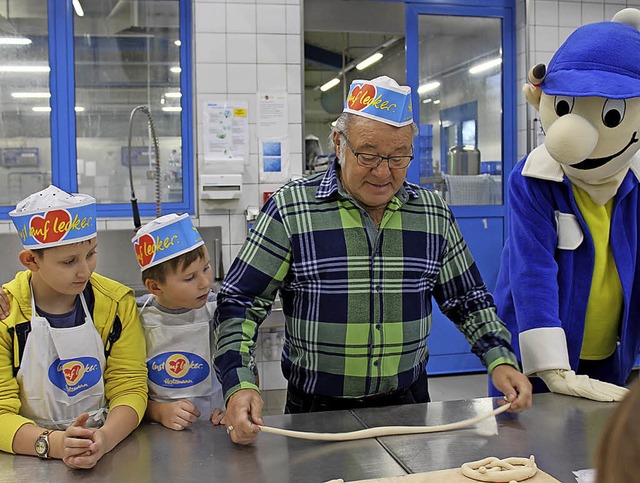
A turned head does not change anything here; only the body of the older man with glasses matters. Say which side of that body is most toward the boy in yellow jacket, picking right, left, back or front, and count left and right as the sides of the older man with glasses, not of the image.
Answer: right

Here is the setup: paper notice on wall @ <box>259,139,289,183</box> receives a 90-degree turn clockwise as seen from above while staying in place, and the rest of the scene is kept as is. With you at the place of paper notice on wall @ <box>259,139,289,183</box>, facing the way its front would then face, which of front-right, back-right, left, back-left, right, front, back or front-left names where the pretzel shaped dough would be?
left

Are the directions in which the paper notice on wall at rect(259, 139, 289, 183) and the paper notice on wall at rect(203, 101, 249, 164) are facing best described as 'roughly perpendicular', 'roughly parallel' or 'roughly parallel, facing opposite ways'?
roughly parallel

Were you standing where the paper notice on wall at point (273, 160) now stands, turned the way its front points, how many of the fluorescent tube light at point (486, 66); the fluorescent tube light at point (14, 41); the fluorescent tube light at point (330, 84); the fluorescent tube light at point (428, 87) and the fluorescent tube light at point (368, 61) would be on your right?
1

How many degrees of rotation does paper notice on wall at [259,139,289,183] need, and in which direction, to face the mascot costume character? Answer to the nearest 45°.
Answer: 0° — it already faces them

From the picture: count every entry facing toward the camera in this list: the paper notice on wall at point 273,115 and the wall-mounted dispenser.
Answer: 2

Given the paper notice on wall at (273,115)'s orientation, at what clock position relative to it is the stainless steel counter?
The stainless steel counter is roughly at 12 o'clock from the paper notice on wall.

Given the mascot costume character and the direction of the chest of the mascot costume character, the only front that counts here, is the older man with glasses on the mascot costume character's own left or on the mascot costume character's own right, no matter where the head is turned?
on the mascot costume character's own right

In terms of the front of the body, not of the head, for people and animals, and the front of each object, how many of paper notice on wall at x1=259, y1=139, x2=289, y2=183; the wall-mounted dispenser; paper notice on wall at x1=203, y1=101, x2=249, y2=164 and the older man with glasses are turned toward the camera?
4

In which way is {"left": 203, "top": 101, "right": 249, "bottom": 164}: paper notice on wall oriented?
toward the camera

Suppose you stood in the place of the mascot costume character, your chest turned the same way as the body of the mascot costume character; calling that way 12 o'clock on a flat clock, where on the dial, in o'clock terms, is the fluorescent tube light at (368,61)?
The fluorescent tube light is roughly at 5 o'clock from the mascot costume character.

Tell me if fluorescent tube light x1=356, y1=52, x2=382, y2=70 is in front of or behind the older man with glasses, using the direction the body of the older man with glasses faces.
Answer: behind

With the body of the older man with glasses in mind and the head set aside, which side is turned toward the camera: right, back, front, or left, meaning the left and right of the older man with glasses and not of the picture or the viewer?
front

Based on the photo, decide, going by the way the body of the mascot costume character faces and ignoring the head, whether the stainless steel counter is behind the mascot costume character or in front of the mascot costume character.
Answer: in front

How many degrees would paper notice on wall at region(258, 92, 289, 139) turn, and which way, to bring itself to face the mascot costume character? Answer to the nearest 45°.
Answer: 0° — it already faces them

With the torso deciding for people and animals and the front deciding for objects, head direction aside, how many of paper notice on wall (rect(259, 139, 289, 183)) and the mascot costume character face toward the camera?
2

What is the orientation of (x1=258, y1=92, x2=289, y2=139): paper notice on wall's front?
toward the camera

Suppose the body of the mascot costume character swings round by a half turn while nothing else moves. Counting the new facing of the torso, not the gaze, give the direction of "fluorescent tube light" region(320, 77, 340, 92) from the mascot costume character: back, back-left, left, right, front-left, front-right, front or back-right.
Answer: front-left

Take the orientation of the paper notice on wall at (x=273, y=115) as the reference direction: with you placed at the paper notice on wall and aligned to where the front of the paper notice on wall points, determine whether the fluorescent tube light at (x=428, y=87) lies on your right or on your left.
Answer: on your left

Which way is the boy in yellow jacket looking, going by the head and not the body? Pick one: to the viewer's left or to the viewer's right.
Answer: to the viewer's right
